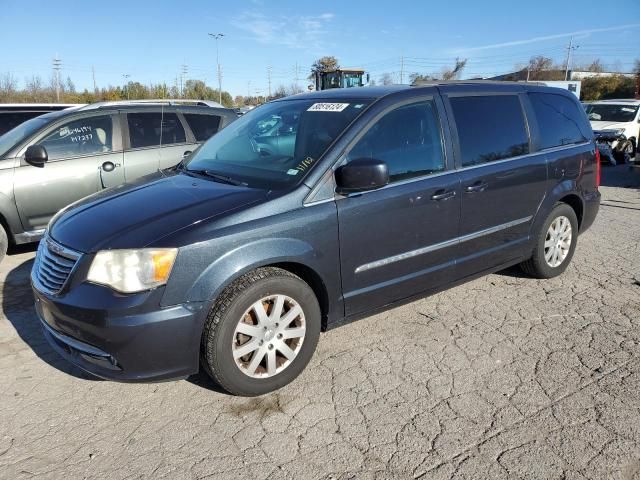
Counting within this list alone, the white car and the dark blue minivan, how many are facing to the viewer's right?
0

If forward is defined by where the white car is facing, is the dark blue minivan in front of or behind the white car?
in front

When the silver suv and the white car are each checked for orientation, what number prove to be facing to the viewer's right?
0

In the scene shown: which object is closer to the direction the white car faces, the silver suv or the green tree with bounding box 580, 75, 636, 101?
the silver suv

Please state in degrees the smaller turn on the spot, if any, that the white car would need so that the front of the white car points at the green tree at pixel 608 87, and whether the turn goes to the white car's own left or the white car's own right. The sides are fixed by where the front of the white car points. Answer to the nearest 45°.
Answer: approximately 135° to the white car's own right

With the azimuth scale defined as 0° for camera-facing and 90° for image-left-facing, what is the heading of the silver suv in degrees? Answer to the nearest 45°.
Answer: approximately 45°
